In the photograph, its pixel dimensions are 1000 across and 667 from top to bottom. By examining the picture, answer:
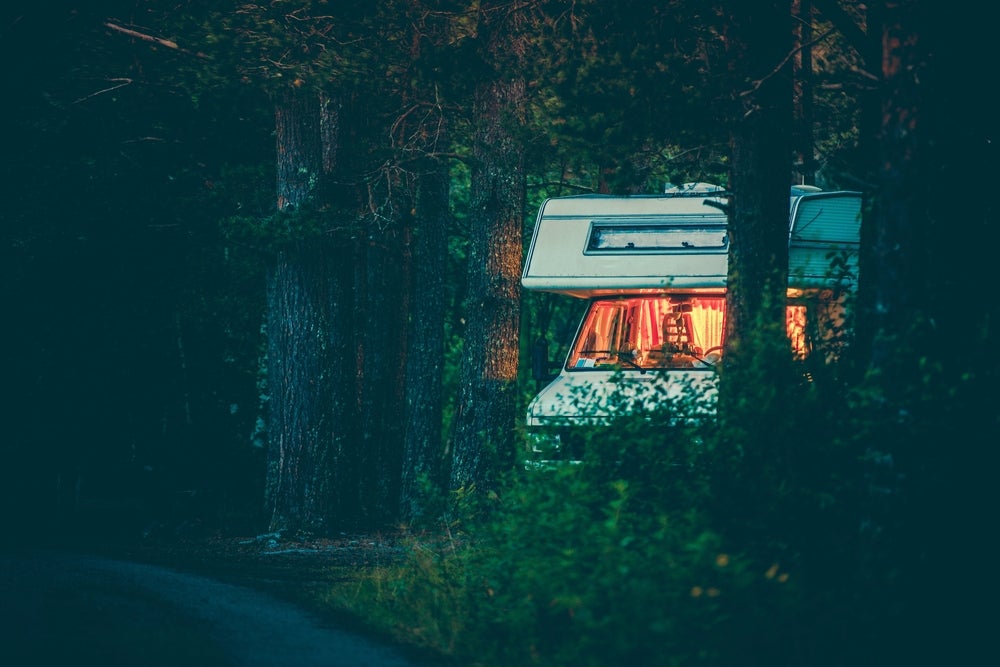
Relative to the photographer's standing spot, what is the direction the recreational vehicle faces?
facing the viewer and to the left of the viewer

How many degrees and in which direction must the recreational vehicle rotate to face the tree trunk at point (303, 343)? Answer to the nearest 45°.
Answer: approximately 90° to its right

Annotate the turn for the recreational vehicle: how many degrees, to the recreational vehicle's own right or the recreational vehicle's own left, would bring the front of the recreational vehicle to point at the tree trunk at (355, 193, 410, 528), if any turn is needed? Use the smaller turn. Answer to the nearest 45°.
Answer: approximately 90° to the recreational vehicle's own right

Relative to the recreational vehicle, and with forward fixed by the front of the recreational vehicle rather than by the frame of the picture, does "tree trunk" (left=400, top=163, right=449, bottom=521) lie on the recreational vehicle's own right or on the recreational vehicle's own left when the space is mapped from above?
on the recreational vehicle's own right

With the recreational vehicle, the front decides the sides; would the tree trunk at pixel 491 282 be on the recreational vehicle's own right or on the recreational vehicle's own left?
on the recreational vehicle's own right
